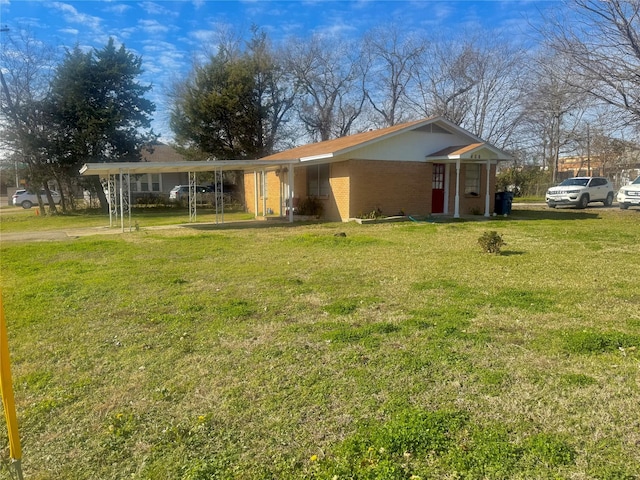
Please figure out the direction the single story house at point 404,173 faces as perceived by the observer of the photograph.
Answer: facing the viewer and to the right of the viewer

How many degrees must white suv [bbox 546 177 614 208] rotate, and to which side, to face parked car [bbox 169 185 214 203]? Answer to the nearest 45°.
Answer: approximately 45° to its right

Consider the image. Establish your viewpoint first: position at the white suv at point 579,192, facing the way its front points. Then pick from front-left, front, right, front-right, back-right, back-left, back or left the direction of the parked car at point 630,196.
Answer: left

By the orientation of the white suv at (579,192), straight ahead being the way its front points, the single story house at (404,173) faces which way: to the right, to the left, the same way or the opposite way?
to the left

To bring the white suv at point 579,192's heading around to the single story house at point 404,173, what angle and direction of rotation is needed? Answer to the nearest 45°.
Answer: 0° — it already faces it

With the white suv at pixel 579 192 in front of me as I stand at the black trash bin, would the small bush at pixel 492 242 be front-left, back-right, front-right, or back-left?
back-right

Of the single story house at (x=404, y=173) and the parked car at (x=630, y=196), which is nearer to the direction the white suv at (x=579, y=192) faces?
the single story house

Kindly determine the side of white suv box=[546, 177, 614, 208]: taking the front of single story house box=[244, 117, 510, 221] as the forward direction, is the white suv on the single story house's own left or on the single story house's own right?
on the single story house's own left

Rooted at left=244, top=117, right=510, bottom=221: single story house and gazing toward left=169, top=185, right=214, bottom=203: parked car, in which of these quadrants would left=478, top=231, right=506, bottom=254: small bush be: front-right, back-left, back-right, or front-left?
back-left

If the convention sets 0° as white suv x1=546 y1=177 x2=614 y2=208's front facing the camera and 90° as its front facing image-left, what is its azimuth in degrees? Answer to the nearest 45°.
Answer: approximately 45°

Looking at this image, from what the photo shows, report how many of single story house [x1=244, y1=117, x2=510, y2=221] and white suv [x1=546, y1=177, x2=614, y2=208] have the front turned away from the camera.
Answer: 0

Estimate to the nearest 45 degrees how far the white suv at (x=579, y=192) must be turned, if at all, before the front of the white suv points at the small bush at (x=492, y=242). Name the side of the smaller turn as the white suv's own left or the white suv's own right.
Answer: approximately 45° to the white suv's own left
